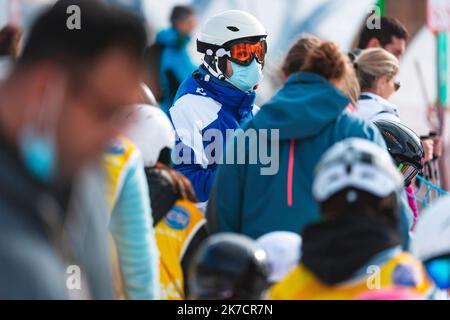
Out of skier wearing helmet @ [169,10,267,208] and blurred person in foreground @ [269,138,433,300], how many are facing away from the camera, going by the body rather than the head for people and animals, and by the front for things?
1

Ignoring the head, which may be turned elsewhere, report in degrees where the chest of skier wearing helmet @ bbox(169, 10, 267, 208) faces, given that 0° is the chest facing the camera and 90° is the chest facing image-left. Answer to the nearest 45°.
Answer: approximately 315°

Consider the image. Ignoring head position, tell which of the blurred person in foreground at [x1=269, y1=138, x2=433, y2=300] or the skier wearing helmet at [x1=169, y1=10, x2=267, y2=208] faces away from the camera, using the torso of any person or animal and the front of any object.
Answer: the blurred person in foreground

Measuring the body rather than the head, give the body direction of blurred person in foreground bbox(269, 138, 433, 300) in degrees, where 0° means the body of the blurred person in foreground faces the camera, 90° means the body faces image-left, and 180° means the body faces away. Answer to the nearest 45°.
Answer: approximately 180°

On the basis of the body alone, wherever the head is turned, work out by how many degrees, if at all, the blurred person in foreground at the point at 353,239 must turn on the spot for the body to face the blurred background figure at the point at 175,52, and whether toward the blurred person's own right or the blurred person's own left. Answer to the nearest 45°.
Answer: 0° — they already face them

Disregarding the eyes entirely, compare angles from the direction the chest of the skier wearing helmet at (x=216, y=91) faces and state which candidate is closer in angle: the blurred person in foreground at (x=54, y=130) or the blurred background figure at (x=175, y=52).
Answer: the blurred person in foreground

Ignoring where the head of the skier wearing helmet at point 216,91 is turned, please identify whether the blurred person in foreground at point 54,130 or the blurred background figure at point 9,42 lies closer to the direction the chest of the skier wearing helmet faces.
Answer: the blurred person in foreground

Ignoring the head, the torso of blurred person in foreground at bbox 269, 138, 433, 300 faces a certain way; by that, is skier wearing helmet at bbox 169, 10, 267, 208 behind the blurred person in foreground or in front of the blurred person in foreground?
in front

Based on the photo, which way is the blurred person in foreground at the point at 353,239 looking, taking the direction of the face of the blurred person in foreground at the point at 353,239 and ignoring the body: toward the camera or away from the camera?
away from the camera

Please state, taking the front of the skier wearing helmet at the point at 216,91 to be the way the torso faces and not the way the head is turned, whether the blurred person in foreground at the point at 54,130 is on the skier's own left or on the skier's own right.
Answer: on the skier's own right
